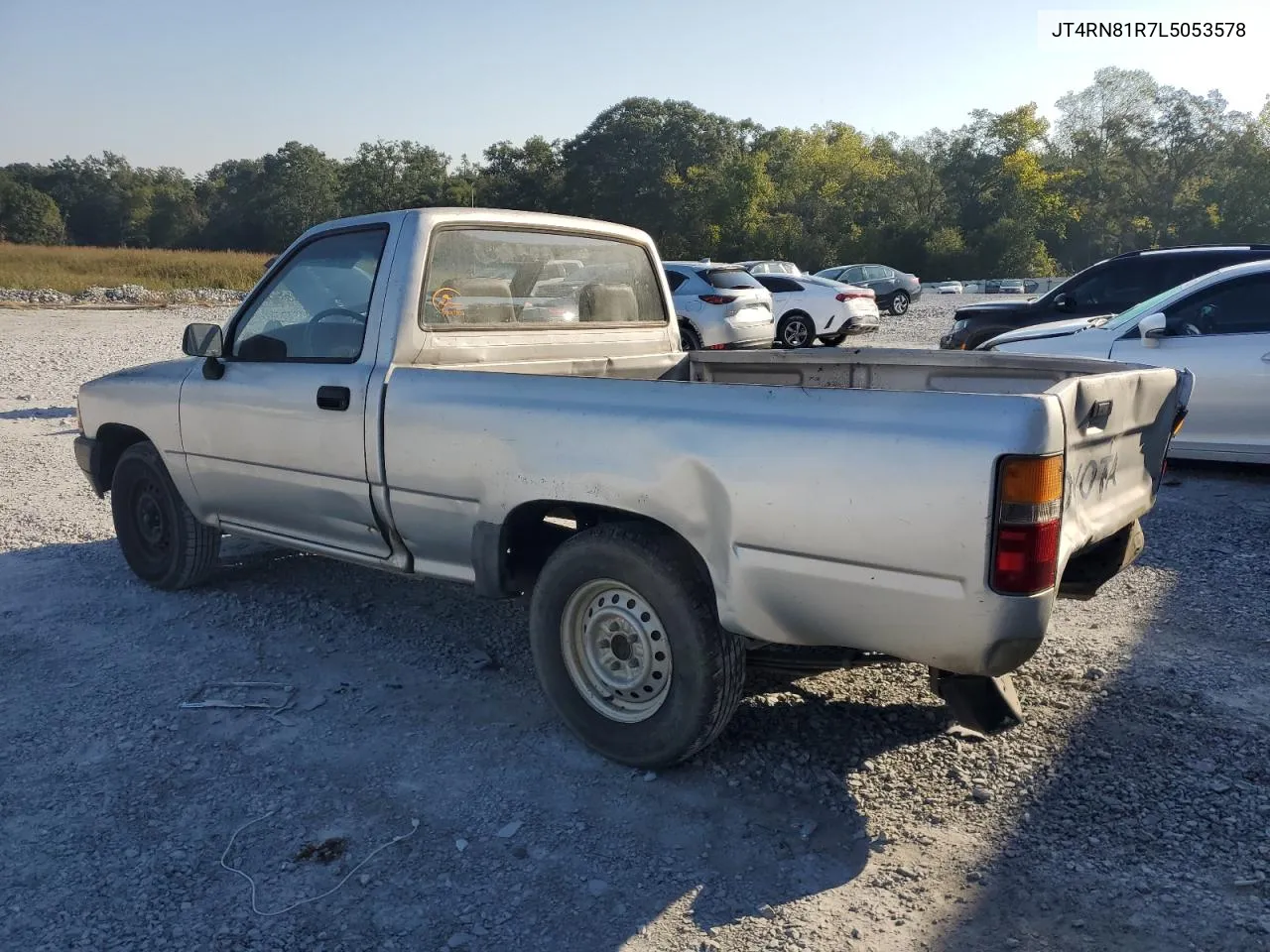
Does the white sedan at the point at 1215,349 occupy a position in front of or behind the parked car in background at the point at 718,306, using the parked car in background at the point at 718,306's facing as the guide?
behind

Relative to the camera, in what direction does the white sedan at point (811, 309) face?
facing away from the viewer and to the left of the viewer

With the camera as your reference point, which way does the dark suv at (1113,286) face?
facing to the left of the viewer

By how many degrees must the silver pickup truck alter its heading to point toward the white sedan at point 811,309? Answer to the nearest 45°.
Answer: approximately 45° to its right

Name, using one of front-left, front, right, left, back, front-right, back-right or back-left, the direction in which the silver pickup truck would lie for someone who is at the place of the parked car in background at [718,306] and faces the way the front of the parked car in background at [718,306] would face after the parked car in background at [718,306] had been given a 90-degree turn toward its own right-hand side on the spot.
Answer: back-right

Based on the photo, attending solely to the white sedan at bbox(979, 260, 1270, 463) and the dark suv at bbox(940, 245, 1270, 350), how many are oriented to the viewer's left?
2

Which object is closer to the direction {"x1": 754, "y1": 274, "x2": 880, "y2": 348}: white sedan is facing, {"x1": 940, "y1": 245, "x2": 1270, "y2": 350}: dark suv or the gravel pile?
the gravel pile

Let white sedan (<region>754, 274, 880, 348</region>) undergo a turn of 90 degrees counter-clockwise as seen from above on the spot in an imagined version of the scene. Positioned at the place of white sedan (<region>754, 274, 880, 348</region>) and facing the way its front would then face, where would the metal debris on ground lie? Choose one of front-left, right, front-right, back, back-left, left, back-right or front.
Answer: front-left

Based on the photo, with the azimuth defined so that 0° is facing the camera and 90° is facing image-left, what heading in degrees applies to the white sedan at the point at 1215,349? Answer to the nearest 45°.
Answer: approximately 90°

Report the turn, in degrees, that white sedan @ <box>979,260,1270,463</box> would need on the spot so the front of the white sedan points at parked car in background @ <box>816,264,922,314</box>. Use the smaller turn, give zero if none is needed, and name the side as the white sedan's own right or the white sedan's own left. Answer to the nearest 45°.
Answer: approximately 90° to the white sedan's own right

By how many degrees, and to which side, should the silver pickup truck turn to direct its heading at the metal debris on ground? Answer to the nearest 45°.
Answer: approximately 45° to its left

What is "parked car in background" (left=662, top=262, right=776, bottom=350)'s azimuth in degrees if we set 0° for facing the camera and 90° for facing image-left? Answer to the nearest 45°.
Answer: approximately 135°

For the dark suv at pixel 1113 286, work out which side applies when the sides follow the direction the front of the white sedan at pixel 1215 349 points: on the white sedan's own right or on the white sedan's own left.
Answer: on the white sedan's own right

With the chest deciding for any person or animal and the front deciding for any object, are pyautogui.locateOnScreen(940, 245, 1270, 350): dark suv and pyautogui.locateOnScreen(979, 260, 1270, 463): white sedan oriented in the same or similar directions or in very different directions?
same or similar directions
